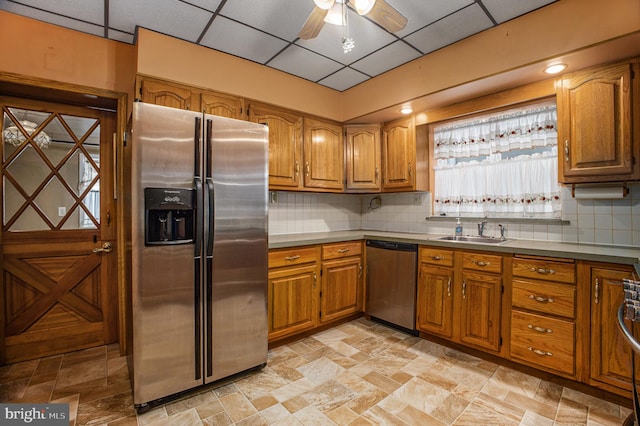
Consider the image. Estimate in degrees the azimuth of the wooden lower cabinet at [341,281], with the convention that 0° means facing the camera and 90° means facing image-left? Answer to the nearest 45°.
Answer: approximately 315°

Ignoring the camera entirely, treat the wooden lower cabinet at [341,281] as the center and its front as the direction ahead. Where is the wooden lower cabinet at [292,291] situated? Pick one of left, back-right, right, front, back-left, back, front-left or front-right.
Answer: right

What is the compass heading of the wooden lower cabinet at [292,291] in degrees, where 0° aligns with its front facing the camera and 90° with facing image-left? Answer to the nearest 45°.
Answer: approximately 315°

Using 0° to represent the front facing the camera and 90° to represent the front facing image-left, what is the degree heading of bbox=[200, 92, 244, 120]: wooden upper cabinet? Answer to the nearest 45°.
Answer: approximately 315°
